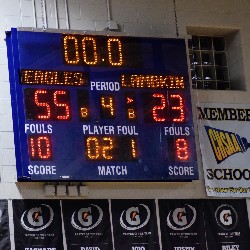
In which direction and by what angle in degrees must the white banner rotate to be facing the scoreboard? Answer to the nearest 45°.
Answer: approximately 45° to its right

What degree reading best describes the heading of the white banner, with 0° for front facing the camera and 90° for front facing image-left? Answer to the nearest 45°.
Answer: approximately 0°
